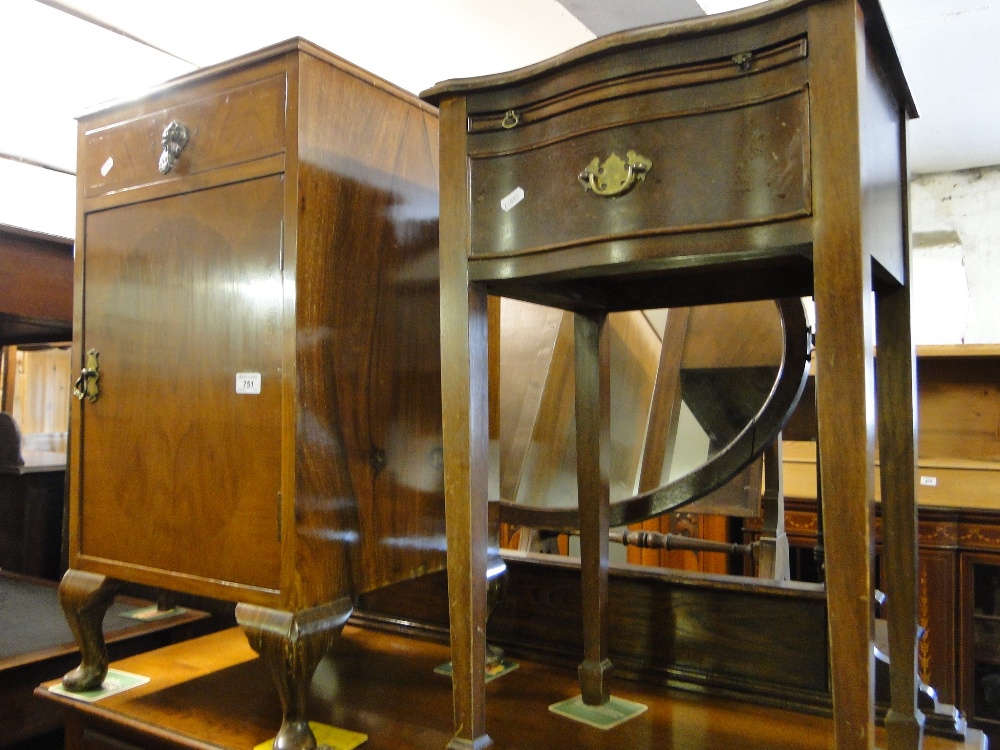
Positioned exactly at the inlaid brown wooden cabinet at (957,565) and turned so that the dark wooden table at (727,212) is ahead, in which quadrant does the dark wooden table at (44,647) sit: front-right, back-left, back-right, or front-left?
front-right

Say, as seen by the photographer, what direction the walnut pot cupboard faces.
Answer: facing the viewer and to the left of the viewer

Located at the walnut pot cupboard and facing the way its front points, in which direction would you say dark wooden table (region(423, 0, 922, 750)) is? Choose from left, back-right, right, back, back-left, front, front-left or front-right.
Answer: left

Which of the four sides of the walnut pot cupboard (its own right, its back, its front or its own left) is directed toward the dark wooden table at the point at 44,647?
right
